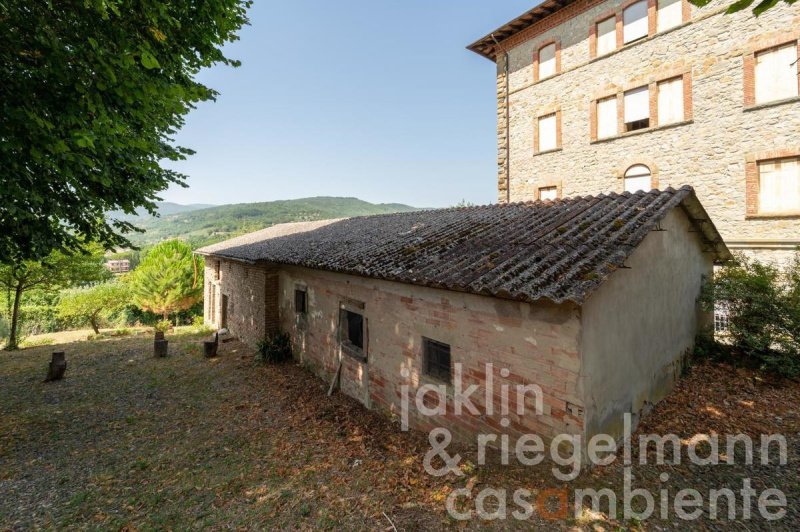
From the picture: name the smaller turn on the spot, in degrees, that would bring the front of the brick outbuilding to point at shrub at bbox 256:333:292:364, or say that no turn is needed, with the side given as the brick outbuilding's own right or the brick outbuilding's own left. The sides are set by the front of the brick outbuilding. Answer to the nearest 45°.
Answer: approximately 90° to the brick outbuilding's own right

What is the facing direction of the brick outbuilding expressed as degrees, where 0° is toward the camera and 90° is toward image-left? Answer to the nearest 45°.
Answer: approximately 45°

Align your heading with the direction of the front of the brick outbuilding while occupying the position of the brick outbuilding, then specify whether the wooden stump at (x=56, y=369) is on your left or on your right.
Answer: on your right

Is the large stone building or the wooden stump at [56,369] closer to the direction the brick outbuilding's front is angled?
the wooden stump

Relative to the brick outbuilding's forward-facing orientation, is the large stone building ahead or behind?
behind

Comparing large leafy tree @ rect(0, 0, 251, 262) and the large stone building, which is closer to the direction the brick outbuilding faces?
the large leafy tree

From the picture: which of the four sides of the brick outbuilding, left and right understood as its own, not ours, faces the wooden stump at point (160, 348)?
right

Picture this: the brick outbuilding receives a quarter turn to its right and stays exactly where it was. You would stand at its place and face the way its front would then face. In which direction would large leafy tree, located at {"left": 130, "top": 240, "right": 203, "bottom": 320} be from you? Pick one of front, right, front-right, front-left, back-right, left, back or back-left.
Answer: front

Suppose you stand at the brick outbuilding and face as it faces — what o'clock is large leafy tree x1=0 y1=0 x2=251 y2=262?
The large leafy tree is roughly at 1 o'clock from the brick outbuilding.
